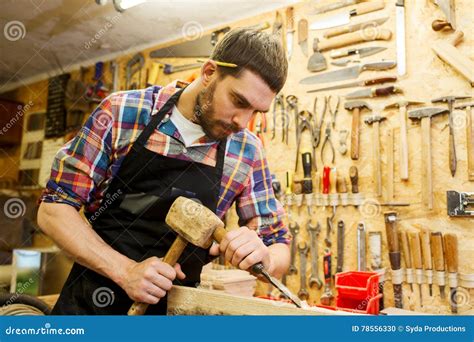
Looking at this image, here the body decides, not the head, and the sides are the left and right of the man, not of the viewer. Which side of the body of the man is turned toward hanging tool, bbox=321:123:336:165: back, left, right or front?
left

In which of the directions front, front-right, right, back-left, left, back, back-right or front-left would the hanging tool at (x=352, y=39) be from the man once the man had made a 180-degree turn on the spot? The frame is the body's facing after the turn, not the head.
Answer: right

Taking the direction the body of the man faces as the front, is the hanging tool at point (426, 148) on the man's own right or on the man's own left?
on the man's own left

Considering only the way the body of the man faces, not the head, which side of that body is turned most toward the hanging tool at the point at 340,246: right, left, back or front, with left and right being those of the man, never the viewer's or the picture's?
left

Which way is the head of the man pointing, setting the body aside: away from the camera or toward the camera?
toward the camera

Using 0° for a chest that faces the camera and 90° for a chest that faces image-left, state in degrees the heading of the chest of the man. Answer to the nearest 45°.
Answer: approximately 315°

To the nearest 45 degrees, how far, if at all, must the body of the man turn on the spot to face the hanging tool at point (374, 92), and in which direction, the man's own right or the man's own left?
approximately 90° to the man's own left

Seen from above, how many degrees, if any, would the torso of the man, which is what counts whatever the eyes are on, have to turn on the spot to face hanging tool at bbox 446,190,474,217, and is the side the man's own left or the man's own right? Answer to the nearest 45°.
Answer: approximately 90° to the man's own left

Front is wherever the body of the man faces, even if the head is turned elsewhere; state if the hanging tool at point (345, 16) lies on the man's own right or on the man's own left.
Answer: on the man's own left

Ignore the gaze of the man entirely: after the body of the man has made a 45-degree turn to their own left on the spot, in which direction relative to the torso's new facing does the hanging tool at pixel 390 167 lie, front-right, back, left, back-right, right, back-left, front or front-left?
front-left

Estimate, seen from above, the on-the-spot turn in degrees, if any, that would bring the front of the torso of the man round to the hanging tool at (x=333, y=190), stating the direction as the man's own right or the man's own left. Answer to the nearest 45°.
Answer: approximately 90° to the man's own left

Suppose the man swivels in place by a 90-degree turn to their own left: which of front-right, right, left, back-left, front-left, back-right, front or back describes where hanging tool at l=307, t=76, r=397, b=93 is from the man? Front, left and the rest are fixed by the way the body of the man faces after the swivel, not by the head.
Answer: front

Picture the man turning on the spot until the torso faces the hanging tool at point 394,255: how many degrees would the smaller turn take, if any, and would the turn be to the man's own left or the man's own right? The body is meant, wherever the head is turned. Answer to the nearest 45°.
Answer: approximately 90° to the man's own left

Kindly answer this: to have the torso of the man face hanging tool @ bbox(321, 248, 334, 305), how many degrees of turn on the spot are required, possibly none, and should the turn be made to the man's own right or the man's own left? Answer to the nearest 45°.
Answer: approximately 90° to the man's own left

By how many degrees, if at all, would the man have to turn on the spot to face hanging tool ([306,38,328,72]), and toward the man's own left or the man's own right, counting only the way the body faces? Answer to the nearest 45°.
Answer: approximately 90° to the man's own left
